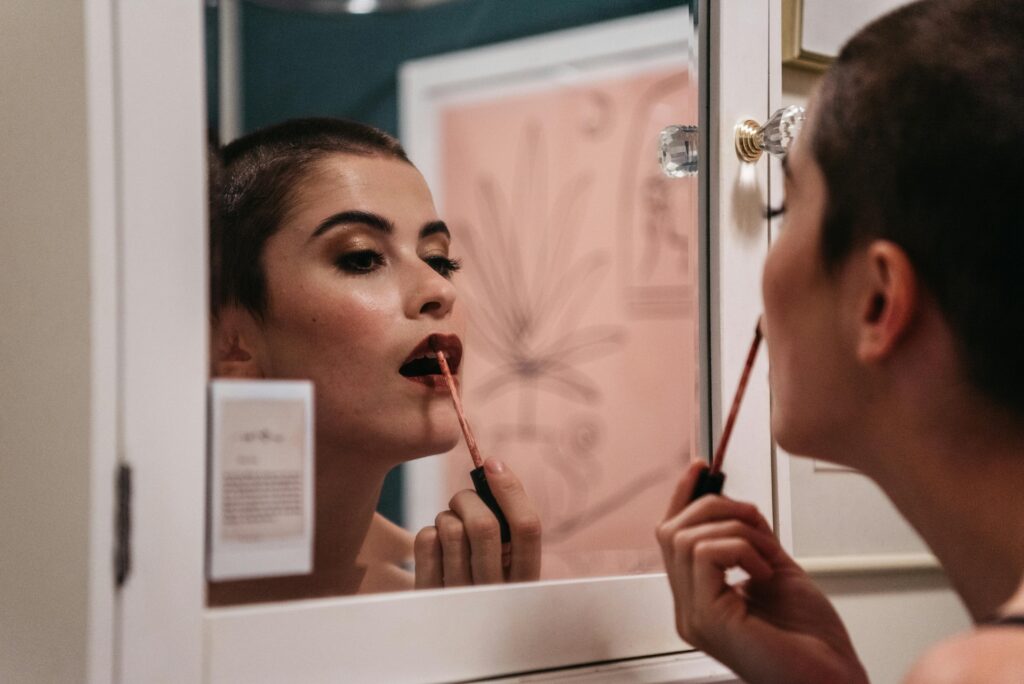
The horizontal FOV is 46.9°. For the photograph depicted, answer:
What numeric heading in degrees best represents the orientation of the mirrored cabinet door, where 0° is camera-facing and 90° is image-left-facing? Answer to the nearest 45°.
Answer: approximately 315°

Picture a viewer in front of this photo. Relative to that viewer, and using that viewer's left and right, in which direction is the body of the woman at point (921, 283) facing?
facing away from the viewer and to the left of the viewer

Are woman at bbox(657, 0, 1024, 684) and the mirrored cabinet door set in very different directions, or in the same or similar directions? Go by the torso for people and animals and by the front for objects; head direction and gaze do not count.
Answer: very different directions

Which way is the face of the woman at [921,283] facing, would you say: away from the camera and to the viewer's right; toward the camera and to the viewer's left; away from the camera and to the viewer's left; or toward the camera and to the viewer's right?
away from the camera and to the viewer's left
